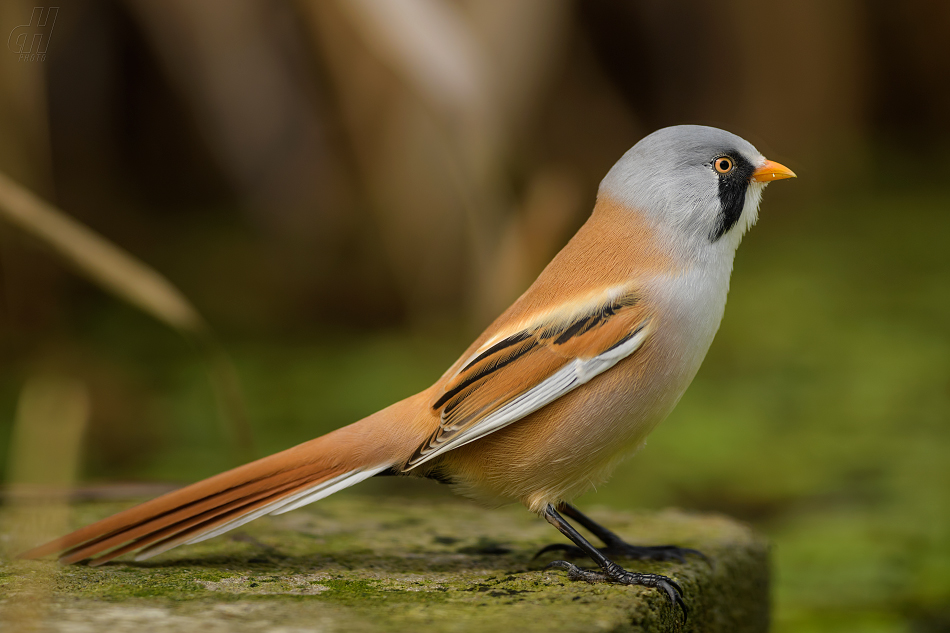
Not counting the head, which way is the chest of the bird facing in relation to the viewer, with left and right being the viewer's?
facing to the right of the viewer

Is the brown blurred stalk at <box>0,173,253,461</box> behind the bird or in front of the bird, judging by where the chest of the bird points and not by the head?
behind
